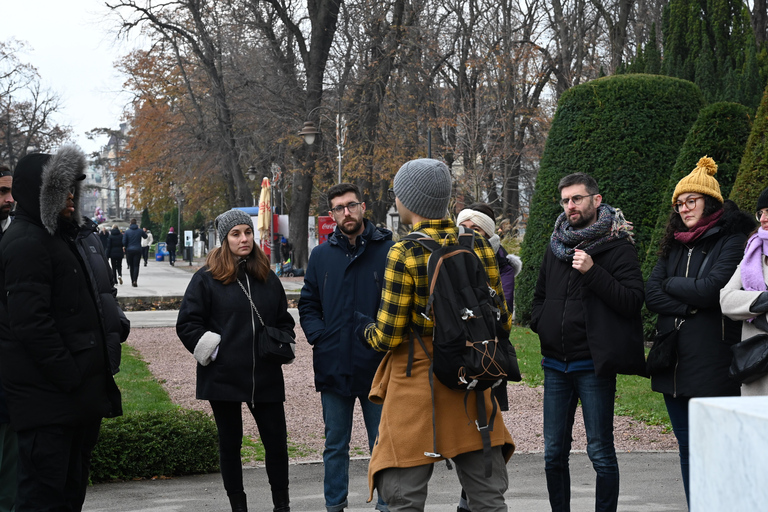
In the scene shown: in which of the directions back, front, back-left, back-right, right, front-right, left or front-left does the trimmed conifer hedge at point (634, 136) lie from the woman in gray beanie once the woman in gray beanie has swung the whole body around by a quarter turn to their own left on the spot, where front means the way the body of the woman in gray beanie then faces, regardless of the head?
front-left

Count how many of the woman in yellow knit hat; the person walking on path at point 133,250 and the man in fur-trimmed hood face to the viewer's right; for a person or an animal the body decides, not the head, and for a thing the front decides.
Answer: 1

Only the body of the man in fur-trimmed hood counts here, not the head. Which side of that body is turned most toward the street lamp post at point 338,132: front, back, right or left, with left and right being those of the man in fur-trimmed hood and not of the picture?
left

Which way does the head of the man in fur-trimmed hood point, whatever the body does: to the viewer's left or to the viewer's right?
to the viewer's right

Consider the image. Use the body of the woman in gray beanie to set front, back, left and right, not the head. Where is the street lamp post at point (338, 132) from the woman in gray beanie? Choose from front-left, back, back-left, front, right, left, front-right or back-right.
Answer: back

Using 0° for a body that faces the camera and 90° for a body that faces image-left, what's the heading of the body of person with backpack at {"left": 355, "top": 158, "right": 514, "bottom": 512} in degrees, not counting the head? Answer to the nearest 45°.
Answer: approximately 135°

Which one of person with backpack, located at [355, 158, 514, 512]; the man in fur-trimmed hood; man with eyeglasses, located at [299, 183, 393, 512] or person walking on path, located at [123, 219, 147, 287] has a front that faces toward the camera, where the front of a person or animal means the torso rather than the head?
the man with eyeglasses

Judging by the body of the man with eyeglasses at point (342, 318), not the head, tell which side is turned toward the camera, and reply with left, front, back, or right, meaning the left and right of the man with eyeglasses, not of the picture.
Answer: front

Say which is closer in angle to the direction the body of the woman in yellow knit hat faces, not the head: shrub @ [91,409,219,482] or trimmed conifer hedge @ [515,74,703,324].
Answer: the shrub

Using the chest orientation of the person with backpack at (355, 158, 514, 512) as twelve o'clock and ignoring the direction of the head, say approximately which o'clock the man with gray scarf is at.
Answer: The man with gray scarf is roughly at 3 o'clock from the person with backpack.

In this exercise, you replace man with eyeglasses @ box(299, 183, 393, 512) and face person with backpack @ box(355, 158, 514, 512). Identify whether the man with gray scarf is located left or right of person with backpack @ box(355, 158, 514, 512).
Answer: left

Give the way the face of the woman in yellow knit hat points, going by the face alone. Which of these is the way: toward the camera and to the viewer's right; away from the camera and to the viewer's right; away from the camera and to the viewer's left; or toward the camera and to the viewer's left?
toward the camera and to the viewer's left

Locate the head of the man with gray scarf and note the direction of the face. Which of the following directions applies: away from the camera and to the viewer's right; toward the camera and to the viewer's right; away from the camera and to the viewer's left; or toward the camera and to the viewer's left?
toward the camera and to the viewer's left

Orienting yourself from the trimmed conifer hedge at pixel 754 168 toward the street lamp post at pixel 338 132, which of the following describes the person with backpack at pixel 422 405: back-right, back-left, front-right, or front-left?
back-left
